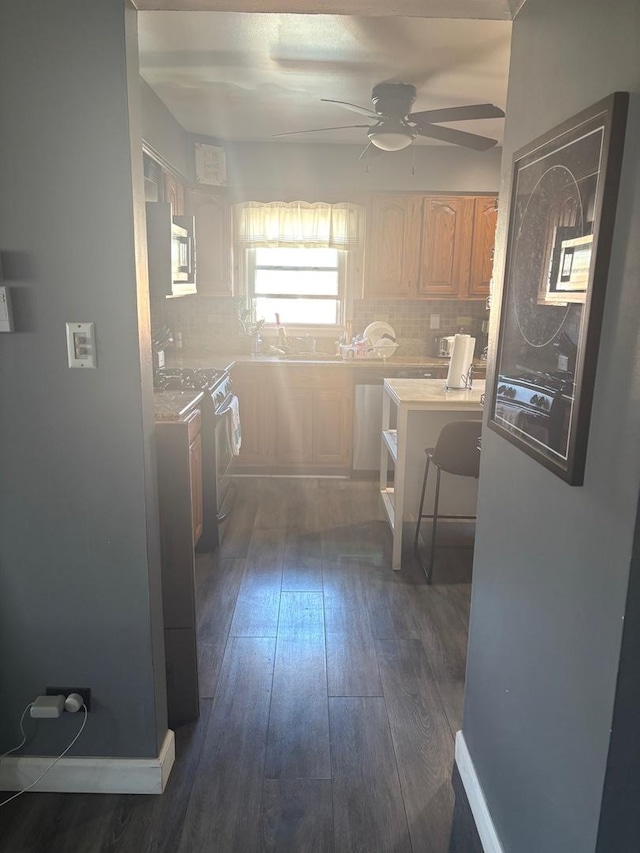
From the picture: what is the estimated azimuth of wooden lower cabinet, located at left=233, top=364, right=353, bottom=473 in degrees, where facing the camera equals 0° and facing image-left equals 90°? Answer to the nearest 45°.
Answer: approximately 0°

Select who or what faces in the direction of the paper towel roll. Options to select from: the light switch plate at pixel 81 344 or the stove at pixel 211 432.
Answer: the stove

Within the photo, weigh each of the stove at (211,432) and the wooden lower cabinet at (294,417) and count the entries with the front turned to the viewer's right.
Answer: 1

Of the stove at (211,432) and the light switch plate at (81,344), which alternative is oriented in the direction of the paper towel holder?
the stove

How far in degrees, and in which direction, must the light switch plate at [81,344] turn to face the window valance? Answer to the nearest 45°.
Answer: approximately 135° to its left

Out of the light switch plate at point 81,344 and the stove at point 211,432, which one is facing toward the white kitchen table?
the stove

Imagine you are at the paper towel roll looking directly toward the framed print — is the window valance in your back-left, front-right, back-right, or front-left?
back-right

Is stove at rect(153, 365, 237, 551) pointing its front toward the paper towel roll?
yes

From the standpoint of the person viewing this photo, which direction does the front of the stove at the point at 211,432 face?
facing to the right of the viewer

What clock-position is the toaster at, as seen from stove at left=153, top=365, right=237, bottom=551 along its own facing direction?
The toaster is roughly at 11 o'clock from the stove.
